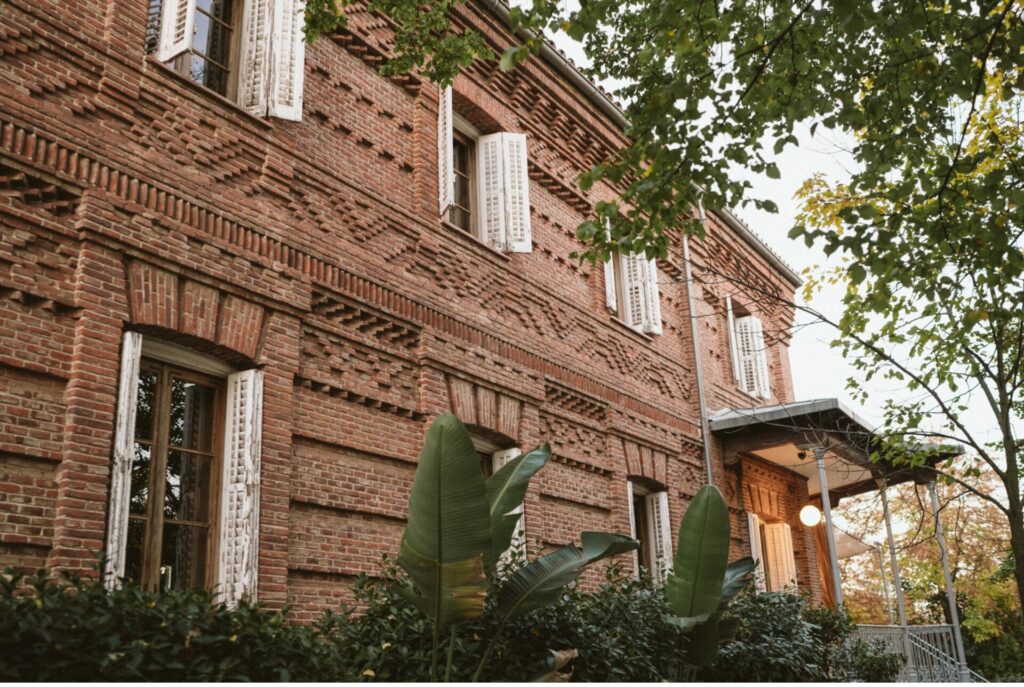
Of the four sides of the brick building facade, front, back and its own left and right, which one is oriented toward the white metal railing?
left

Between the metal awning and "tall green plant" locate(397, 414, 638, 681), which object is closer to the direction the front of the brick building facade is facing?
the tall green plant

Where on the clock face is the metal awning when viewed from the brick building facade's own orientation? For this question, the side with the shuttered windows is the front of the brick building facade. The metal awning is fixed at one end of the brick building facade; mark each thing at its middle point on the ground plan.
The metal awning is roughly at 9 o'clock from the brick building facade.

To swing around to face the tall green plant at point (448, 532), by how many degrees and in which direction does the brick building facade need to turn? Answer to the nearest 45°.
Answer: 0° — it already faces it

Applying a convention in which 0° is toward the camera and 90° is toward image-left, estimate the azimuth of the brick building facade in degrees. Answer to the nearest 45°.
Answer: approximately 315°

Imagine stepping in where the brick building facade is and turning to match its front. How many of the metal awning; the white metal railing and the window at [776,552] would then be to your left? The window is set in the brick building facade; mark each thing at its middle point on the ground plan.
3

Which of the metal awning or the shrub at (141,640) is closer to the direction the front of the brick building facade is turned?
the shrub
